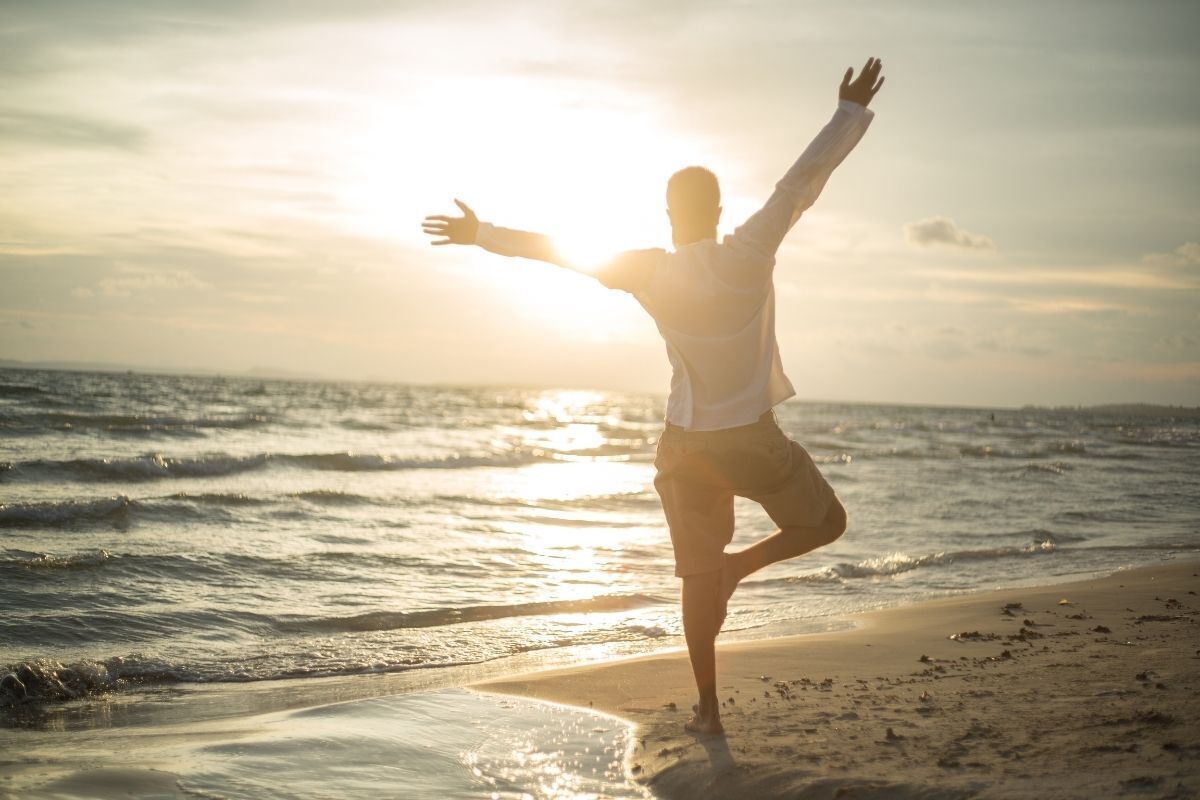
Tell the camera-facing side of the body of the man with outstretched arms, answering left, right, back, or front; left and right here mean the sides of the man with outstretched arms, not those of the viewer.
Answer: back

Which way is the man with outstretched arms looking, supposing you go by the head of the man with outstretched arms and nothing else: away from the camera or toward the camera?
away from the camera
